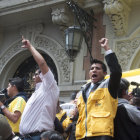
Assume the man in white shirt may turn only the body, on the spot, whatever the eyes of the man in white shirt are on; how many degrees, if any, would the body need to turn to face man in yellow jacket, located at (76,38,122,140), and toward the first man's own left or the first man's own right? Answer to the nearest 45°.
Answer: approximately 135° to the first man's own left

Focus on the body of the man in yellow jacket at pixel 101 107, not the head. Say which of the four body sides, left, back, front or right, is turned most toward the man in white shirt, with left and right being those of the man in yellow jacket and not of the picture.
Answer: right

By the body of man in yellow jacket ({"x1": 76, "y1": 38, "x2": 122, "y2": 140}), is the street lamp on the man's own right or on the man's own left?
on the man's own right

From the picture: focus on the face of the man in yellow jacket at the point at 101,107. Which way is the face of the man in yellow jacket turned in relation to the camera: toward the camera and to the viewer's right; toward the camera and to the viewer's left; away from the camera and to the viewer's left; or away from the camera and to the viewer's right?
toward the camera and to the viewer's left

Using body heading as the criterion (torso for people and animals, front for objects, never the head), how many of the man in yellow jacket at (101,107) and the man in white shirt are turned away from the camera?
0

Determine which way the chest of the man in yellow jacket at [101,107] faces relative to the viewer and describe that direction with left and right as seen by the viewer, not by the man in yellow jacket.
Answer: facing the viewer and to the left of the viewer
